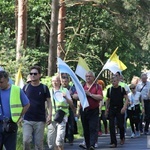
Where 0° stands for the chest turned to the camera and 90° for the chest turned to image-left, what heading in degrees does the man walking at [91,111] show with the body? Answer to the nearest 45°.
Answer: approximately 45°

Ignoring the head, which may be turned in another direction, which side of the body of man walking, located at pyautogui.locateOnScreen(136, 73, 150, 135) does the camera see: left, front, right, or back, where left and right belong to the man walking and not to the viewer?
front

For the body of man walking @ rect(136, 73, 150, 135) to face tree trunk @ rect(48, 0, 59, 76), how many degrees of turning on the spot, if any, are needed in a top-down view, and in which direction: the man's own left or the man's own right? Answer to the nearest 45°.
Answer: approximately 135° to the man's own right

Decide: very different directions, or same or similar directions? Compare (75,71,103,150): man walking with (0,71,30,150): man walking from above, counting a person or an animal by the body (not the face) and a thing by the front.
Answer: same or similar directions

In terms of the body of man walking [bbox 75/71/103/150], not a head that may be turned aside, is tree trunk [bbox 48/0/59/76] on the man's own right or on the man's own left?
on the man's own right

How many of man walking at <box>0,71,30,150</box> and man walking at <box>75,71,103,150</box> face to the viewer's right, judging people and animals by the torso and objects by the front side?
0

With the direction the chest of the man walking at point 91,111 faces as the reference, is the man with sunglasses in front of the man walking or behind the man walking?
in front

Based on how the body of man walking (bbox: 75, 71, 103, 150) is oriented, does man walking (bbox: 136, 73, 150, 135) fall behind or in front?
behind
